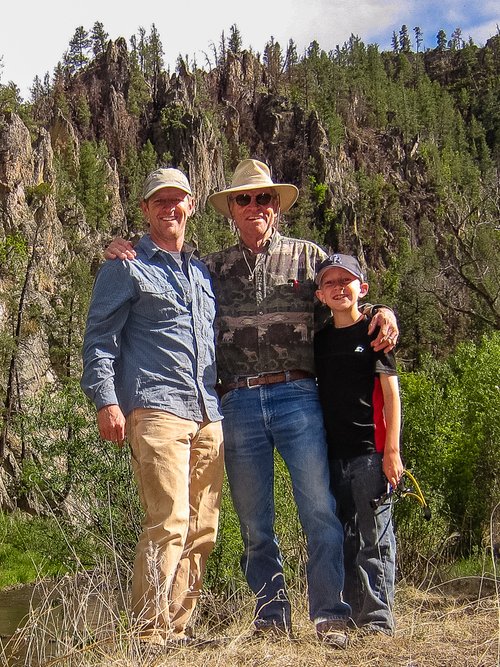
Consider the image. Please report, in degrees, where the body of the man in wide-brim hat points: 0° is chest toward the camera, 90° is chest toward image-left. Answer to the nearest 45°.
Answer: approximately 0°
